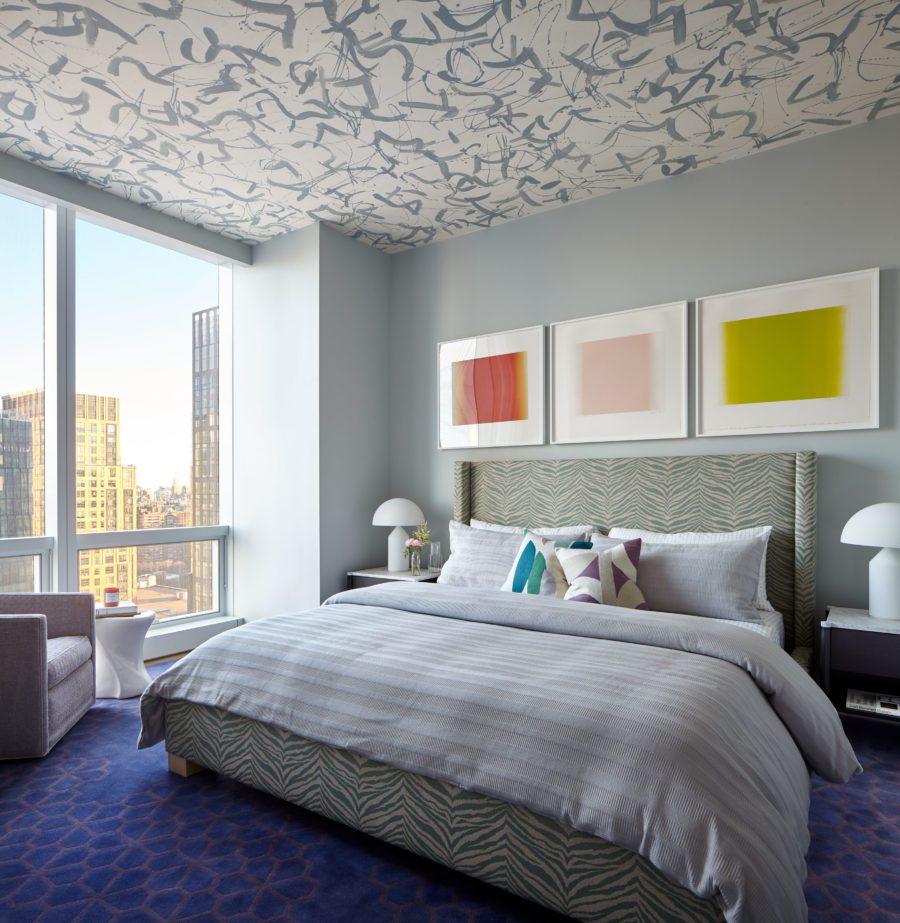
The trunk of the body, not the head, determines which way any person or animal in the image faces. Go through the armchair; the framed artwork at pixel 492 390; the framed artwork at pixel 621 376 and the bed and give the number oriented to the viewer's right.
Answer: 1

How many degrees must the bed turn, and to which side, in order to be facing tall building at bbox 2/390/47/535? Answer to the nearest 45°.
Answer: approximately 90° to its right

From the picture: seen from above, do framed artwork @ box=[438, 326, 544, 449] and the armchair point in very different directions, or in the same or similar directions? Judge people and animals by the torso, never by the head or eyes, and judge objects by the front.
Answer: very different directions

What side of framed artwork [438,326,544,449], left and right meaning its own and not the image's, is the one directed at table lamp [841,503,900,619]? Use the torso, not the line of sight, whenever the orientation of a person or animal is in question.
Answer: left

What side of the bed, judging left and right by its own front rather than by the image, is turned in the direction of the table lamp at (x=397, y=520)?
right

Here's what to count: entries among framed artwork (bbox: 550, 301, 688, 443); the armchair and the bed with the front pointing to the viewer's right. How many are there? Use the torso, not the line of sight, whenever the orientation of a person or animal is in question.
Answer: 1

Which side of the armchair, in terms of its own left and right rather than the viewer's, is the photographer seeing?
right

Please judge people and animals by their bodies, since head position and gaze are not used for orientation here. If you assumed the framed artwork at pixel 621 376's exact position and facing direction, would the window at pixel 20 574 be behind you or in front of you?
in front

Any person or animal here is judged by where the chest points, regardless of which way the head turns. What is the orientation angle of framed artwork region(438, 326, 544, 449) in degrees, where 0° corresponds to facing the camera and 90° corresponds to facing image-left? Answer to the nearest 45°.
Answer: approximately 45°

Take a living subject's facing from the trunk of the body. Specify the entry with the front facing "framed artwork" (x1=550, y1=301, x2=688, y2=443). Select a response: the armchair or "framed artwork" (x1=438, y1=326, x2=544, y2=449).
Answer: the armchair
